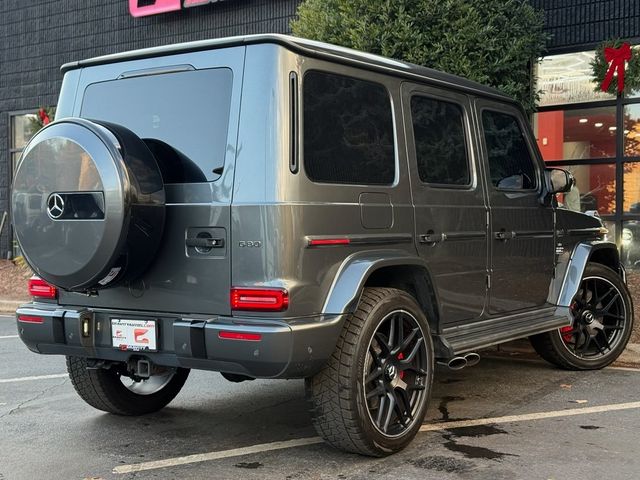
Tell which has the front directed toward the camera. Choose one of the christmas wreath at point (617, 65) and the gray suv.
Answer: the christmas wreath

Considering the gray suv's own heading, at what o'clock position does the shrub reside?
The shrub is roughly at 11 o'clock from the gray suv.

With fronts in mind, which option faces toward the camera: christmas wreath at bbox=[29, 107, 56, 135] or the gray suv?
the christmas wreath

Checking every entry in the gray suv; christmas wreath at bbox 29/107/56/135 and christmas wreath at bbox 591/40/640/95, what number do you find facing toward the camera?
2

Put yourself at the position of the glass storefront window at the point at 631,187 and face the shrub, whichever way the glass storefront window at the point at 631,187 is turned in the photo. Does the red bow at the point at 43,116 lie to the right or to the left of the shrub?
right

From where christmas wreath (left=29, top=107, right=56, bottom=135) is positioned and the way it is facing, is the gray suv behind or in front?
in front

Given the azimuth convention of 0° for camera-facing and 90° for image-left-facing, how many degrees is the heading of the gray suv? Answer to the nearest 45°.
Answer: approximately 225°

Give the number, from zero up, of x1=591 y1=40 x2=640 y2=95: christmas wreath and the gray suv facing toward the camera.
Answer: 1

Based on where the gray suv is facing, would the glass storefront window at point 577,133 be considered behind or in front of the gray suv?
in front

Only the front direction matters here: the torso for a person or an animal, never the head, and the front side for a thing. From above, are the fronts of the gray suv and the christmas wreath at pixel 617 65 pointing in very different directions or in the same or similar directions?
very different directions

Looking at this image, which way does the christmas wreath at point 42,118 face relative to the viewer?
toward the camera

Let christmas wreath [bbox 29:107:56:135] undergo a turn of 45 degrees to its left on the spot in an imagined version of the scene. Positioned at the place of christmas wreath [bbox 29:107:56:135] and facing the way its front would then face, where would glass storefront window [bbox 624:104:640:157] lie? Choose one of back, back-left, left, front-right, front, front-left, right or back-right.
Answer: front

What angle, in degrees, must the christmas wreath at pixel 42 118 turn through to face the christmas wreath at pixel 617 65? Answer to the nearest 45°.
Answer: approximately 45° to its left

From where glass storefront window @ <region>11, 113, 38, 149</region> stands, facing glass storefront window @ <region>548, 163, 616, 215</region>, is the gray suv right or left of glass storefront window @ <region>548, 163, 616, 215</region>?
right

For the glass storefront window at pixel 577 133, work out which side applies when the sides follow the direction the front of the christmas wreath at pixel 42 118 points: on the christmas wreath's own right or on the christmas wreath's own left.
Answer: on the christmas wreath's own left

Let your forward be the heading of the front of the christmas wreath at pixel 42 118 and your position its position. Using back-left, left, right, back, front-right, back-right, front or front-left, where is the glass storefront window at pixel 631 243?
front-left

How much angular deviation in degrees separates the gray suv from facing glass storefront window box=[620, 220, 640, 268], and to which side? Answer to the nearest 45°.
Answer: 0° — it already faces it
